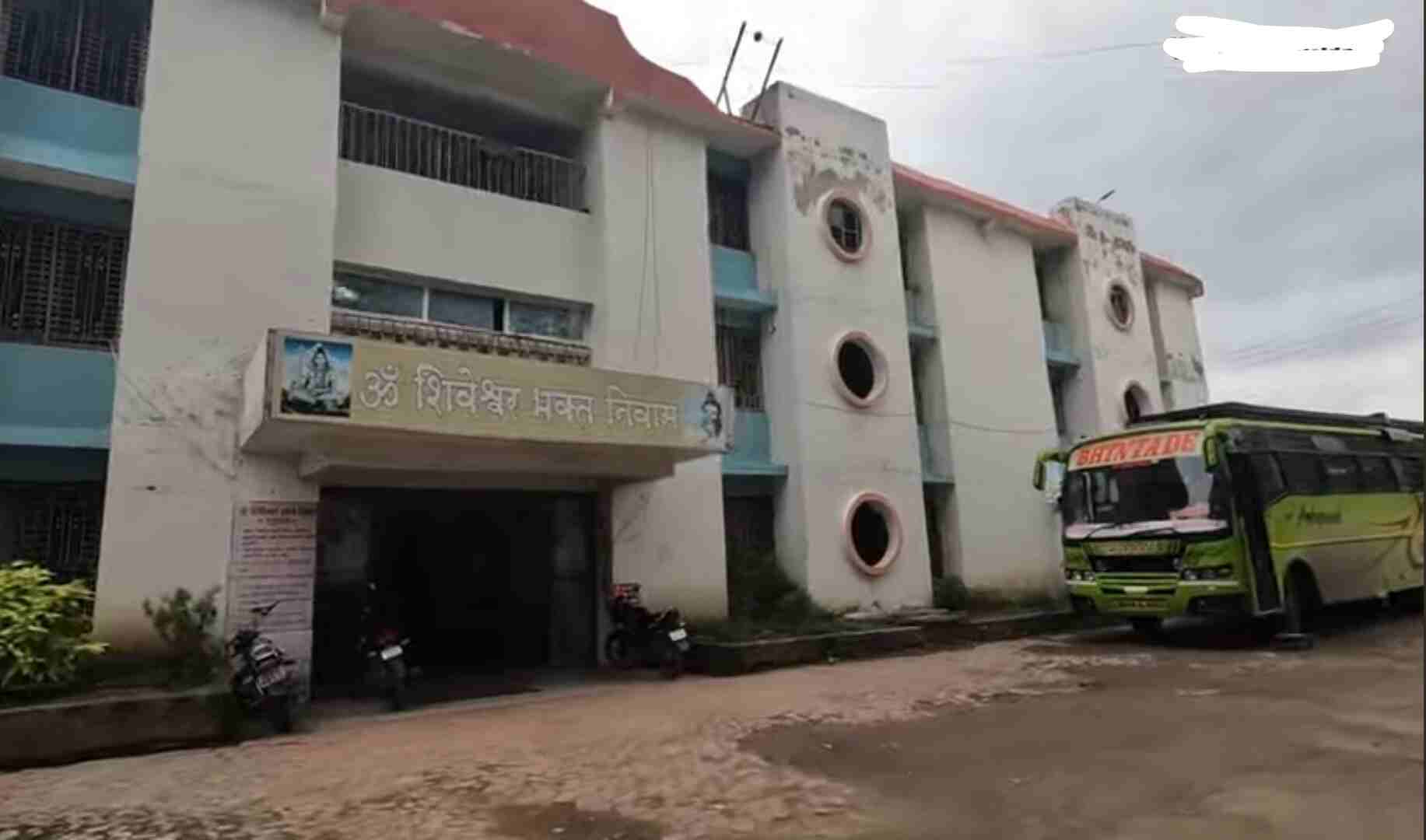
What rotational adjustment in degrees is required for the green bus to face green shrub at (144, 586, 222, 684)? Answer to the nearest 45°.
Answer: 0° — it already faces it

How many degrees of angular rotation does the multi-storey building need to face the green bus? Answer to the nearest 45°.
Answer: approximately 45° to its left

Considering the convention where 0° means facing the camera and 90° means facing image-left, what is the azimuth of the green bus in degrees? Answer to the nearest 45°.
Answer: approximately 45°

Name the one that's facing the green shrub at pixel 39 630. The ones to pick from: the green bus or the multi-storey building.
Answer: the green bus

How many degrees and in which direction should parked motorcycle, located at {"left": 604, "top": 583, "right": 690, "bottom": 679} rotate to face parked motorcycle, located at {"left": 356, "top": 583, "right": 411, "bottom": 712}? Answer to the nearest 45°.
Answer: approximately 90° to its left

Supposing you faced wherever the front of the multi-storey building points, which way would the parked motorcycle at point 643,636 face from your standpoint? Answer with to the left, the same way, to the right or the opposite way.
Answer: the opposite way

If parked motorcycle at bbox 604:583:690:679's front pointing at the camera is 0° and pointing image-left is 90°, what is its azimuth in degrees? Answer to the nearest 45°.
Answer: approximately 135°

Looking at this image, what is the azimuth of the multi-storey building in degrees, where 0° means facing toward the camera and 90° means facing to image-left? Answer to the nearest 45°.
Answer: approximately 315°
